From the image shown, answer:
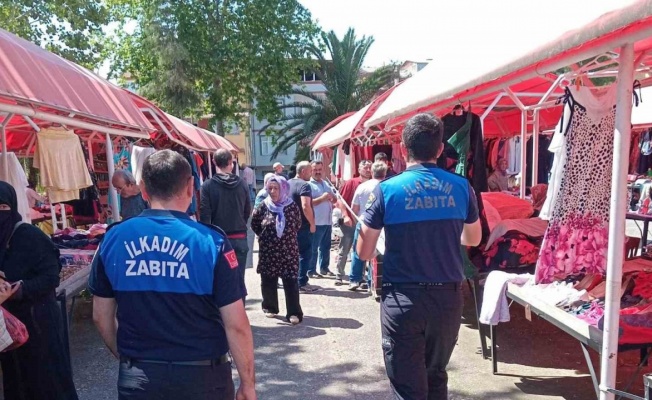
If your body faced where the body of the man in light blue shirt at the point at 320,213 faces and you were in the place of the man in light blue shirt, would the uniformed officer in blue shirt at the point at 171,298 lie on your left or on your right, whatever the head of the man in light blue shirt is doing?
on your right

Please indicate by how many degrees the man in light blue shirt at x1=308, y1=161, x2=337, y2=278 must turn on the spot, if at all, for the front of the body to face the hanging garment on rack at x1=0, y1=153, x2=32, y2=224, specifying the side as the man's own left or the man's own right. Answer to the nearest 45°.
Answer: approximately 90° to the man's own right

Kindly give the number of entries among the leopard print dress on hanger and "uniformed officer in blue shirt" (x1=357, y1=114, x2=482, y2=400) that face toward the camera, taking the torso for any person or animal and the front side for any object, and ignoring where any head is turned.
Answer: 1

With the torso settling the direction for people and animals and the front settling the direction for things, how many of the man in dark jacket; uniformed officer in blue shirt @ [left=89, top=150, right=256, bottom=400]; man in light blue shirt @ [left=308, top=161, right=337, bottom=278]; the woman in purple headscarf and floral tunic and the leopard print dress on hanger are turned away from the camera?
2

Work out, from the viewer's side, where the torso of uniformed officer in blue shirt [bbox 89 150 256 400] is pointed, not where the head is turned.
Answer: away from the camera

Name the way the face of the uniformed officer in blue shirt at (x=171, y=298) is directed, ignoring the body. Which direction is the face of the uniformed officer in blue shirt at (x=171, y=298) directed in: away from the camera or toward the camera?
away from the camera

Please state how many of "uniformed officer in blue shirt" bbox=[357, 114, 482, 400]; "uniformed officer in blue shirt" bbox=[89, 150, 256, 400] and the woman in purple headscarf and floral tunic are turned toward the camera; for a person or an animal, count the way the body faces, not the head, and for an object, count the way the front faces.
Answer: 1

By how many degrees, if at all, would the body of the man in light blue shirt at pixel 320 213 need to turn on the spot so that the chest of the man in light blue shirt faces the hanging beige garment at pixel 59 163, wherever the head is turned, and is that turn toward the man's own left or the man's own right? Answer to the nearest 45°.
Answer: approximately 90° to the man's own right

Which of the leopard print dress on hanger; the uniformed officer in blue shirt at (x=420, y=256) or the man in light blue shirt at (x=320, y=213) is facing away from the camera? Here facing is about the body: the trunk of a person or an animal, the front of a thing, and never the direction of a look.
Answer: the uniformed officer in blue shirt

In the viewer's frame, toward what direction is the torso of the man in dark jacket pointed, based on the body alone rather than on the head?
away from the camera

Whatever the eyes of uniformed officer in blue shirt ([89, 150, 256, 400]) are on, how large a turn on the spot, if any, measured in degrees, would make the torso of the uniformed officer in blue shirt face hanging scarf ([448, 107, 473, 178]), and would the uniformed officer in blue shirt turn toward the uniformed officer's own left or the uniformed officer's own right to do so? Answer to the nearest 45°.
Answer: approximately 45° to the uniformed officer's own right

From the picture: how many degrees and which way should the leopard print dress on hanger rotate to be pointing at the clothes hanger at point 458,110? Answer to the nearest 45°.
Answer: approximately 135° to its right

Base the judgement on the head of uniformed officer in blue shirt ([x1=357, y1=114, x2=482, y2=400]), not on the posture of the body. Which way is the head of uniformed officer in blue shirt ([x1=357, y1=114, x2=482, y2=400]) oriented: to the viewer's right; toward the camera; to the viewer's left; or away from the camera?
away from the camera
